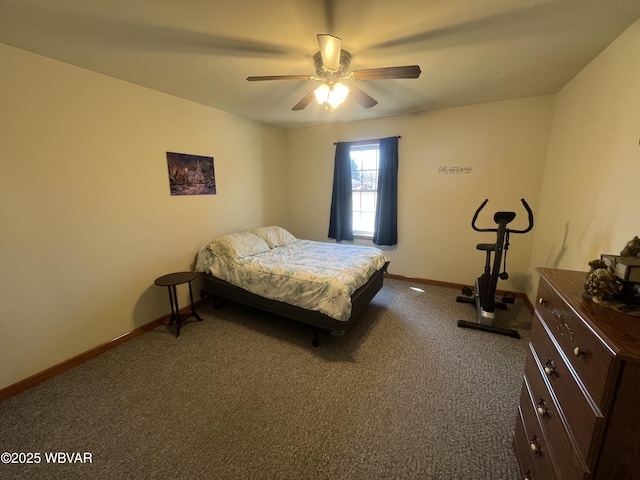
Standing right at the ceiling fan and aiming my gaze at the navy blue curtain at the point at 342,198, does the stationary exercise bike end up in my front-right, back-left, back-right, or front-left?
front-right

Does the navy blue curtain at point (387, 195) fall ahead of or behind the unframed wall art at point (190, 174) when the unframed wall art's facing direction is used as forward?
ahead

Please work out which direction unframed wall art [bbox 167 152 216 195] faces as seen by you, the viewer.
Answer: facing the viewer and to the right of the viewer

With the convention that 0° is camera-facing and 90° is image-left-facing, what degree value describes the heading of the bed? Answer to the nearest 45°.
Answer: approximately 315°

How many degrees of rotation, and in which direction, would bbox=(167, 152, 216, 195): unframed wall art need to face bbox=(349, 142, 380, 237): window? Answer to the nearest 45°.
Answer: approximately 45° to its left

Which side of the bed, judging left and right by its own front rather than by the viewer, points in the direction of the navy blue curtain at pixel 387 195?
left

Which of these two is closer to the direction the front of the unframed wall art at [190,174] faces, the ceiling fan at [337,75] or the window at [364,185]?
the ceiling fan

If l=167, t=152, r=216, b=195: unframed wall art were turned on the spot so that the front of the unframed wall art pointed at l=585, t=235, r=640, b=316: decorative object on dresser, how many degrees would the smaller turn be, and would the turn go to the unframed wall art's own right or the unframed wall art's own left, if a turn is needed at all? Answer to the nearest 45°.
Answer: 0° — it already faces it

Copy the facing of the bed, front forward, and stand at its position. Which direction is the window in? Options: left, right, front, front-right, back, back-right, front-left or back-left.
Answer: left

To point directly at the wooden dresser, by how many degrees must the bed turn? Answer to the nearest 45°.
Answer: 0° — it already faces it

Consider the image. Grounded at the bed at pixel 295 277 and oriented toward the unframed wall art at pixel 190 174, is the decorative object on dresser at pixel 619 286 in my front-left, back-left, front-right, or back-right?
back-left

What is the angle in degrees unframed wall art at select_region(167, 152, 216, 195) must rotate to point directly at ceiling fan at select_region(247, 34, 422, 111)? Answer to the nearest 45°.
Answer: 0° — it already faces it

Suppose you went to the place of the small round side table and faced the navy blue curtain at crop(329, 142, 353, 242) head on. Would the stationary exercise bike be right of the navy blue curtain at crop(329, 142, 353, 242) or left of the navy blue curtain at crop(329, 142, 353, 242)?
right

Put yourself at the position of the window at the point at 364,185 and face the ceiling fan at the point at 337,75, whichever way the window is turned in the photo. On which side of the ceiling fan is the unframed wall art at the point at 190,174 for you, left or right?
right

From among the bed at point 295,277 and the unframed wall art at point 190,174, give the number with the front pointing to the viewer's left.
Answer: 0
